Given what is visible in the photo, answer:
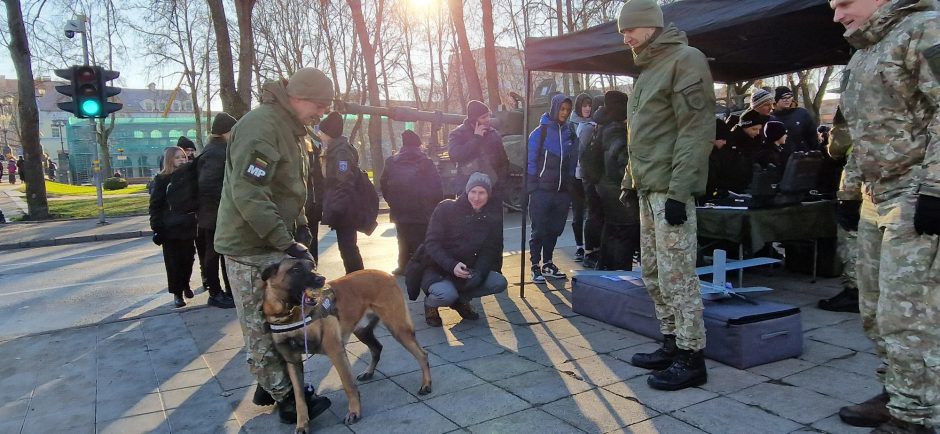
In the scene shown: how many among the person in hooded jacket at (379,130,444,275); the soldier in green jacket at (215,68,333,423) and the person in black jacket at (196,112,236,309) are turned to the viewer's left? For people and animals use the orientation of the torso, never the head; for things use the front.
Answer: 0

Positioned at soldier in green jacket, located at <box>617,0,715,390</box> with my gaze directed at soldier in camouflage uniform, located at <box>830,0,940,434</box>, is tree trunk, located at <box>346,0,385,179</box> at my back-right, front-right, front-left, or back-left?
back-left

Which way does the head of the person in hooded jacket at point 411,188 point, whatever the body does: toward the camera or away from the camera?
away from the camera

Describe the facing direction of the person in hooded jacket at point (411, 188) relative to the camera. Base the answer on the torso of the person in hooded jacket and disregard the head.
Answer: away from the camera

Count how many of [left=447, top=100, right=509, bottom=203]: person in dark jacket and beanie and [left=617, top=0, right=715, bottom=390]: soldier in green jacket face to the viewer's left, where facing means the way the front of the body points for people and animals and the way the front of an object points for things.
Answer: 1

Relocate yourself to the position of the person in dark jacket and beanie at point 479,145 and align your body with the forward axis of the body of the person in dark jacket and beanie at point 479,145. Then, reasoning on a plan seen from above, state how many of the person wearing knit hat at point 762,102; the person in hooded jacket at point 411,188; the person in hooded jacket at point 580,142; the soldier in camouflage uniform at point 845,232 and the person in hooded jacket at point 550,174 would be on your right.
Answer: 1

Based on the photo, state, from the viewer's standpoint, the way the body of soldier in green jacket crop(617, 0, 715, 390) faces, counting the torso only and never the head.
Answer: to the viewer's left

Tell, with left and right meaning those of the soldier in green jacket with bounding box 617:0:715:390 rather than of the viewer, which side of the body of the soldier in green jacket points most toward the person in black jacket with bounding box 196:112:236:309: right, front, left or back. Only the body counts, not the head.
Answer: front

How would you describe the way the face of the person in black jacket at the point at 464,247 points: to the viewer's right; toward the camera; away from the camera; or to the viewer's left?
toward the camera

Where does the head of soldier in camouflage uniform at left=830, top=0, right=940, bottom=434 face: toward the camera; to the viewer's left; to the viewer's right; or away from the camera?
to the viewer's left

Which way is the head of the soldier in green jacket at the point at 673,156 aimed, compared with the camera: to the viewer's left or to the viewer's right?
to the viewer's left

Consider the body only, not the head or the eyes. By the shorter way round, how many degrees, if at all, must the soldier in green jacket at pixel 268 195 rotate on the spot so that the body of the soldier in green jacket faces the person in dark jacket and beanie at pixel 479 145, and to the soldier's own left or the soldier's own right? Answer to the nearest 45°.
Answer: approximately 45° to the soldier's own left
